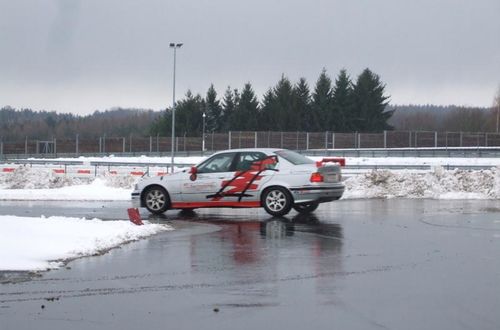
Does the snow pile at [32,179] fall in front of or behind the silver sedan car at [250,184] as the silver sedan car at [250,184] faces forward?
in front

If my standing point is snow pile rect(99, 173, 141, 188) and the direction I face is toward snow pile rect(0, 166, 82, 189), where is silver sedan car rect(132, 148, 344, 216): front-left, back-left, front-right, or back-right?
back-left

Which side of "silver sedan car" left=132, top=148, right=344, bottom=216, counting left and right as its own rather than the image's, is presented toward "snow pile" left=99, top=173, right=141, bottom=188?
front

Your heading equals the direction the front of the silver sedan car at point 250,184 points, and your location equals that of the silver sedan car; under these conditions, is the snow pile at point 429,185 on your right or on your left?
on your right

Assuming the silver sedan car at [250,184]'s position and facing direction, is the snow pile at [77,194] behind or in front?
in front

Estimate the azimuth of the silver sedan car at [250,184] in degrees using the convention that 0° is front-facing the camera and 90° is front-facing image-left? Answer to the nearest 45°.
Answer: approximately 135°

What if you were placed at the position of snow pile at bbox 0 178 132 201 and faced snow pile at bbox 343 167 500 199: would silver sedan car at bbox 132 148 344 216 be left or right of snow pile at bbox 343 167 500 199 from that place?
right
